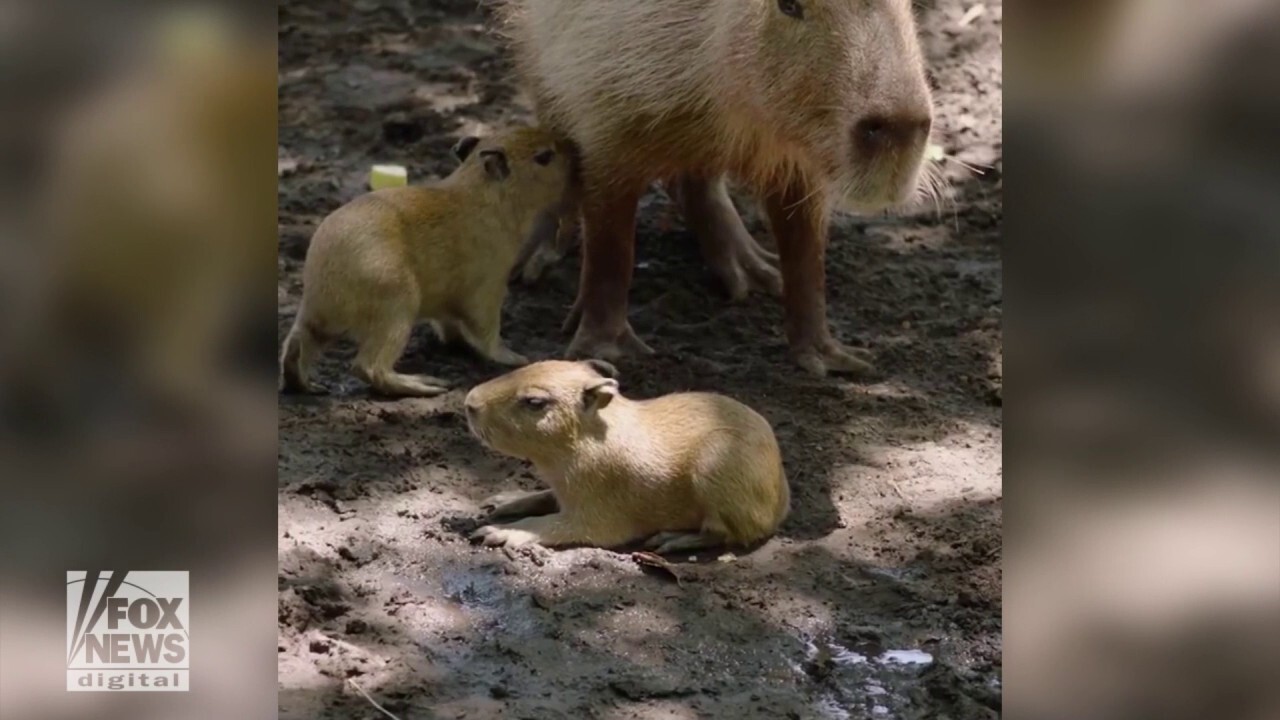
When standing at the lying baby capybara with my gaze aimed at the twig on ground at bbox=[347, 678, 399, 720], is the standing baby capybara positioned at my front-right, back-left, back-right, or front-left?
back-right

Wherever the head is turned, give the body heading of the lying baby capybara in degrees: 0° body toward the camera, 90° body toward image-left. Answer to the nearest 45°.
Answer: approximately 90°

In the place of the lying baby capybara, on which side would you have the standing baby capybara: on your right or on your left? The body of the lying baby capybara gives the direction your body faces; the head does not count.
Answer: on your right

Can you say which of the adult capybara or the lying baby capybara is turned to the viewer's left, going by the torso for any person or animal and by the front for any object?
the lying baby capybara

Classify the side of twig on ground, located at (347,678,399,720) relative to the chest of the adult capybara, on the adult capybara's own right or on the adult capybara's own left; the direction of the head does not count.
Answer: on the adult capybara's own right

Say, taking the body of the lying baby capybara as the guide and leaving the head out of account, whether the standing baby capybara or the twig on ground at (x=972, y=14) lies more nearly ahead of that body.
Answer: the standing baby capybara

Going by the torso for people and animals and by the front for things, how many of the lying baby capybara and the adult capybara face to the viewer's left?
1

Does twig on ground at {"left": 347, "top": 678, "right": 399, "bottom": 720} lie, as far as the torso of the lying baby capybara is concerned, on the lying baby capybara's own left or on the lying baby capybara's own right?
on the lying baby capybara's own left

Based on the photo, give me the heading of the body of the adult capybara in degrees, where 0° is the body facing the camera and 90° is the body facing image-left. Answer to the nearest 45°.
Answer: approximately 315°
